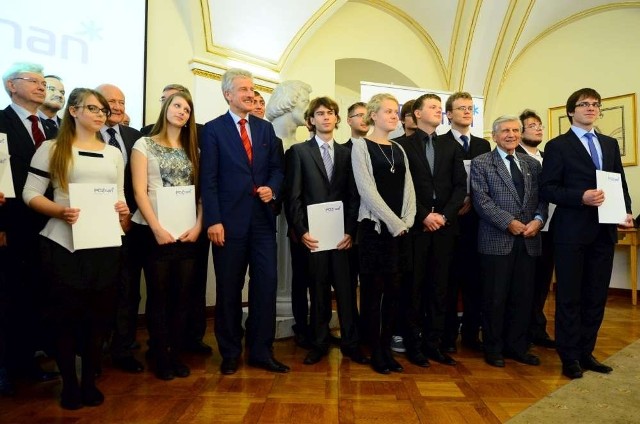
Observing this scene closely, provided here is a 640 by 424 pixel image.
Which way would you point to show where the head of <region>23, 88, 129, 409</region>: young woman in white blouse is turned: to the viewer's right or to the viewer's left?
to the viewer's right

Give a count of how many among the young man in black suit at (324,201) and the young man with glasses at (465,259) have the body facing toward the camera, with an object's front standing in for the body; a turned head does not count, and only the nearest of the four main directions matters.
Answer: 2

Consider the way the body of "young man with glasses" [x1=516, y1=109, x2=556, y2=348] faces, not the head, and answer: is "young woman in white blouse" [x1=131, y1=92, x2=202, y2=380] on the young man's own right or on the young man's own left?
on the young man's own right

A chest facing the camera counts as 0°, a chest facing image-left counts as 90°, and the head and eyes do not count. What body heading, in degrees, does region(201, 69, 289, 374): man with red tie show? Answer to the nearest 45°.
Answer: approximately 315°

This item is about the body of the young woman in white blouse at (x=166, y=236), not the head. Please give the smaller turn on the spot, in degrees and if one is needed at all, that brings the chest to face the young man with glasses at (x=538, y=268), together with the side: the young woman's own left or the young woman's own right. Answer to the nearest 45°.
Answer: approximately 45° to the young woman's own left

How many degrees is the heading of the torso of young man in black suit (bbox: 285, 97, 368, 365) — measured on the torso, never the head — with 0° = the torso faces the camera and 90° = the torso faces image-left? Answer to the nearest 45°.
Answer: approximately 0°

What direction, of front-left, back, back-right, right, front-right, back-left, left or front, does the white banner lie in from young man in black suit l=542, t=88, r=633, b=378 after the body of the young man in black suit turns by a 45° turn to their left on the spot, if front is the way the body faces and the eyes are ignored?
back-left
